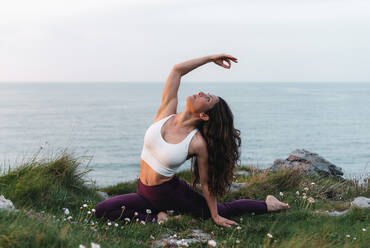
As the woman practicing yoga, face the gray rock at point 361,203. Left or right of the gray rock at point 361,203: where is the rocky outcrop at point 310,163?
left

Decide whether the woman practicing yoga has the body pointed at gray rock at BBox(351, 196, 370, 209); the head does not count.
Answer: no

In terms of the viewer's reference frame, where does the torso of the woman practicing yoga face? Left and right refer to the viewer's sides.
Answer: facing the viewer and to the left of the viewer

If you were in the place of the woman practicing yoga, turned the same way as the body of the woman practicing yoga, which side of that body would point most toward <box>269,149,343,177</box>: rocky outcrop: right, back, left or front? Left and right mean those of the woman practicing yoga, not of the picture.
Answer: back
